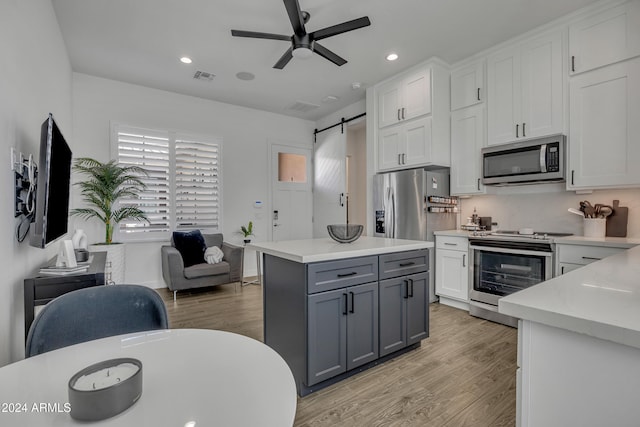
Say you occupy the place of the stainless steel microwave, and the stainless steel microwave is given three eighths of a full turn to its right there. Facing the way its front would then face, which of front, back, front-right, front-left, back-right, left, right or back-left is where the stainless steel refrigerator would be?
left

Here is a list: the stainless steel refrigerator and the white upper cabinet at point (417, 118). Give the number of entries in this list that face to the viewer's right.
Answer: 0

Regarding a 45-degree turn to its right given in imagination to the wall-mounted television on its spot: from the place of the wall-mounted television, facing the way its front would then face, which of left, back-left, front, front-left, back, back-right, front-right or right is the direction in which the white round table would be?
front-right

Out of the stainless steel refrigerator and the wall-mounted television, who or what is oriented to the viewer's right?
the wall-mounted television

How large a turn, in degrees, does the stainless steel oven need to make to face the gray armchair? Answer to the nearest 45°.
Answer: approximately 45° to its right

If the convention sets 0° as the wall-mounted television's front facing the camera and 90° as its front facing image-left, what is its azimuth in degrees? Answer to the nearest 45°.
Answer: approximately 270°

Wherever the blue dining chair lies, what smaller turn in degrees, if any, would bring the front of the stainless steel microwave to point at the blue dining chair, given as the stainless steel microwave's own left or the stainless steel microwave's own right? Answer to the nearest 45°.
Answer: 0° — it already faces it

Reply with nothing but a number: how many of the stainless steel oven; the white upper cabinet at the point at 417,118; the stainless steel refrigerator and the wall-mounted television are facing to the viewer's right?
1

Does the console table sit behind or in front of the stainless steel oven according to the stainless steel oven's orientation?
in front

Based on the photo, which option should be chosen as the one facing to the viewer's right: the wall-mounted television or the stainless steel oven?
the wall-mounted television
